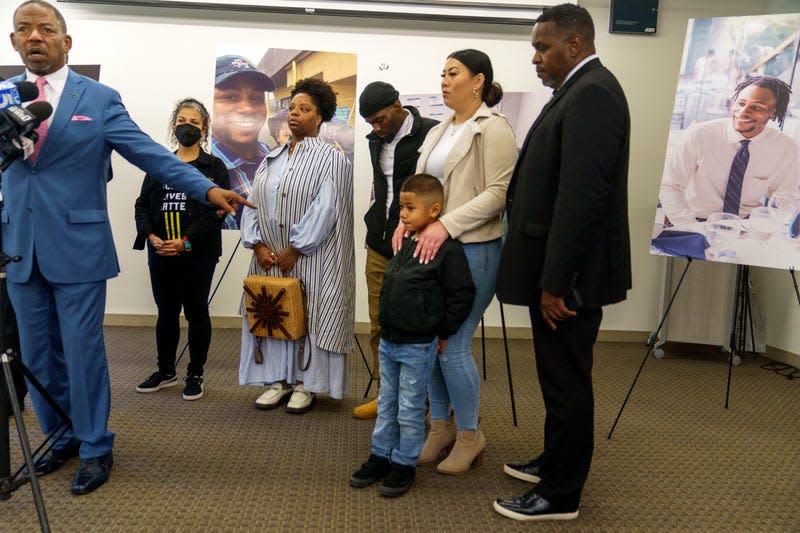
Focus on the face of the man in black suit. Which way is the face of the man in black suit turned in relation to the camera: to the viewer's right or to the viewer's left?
to the viewer's left

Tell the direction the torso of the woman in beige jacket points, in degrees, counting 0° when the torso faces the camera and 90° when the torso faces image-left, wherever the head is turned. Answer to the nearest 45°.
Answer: approximately 45°

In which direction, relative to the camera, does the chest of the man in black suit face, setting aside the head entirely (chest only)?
to the viewer's left

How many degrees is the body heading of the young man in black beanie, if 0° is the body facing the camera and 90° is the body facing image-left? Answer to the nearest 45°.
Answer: approximately 45°

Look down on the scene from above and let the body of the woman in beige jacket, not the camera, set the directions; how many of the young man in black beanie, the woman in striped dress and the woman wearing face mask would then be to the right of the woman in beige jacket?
3

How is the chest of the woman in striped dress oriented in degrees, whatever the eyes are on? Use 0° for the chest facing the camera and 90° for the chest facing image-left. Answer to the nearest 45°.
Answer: approximately 45°

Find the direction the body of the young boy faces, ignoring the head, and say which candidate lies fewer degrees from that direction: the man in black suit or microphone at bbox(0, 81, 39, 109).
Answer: the microphone

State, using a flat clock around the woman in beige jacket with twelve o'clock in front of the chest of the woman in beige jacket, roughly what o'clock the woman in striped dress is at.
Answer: The woman in striped dress is roughly at 3 o'clock from the woman in beige jacket.

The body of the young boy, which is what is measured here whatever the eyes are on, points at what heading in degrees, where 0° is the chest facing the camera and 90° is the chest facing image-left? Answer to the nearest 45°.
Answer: approximately 45°
